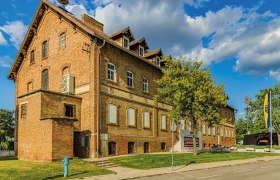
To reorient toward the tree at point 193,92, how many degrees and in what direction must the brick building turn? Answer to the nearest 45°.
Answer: approximately 45° to its left

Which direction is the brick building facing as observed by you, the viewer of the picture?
facing the viewer and to the right of the viewer
